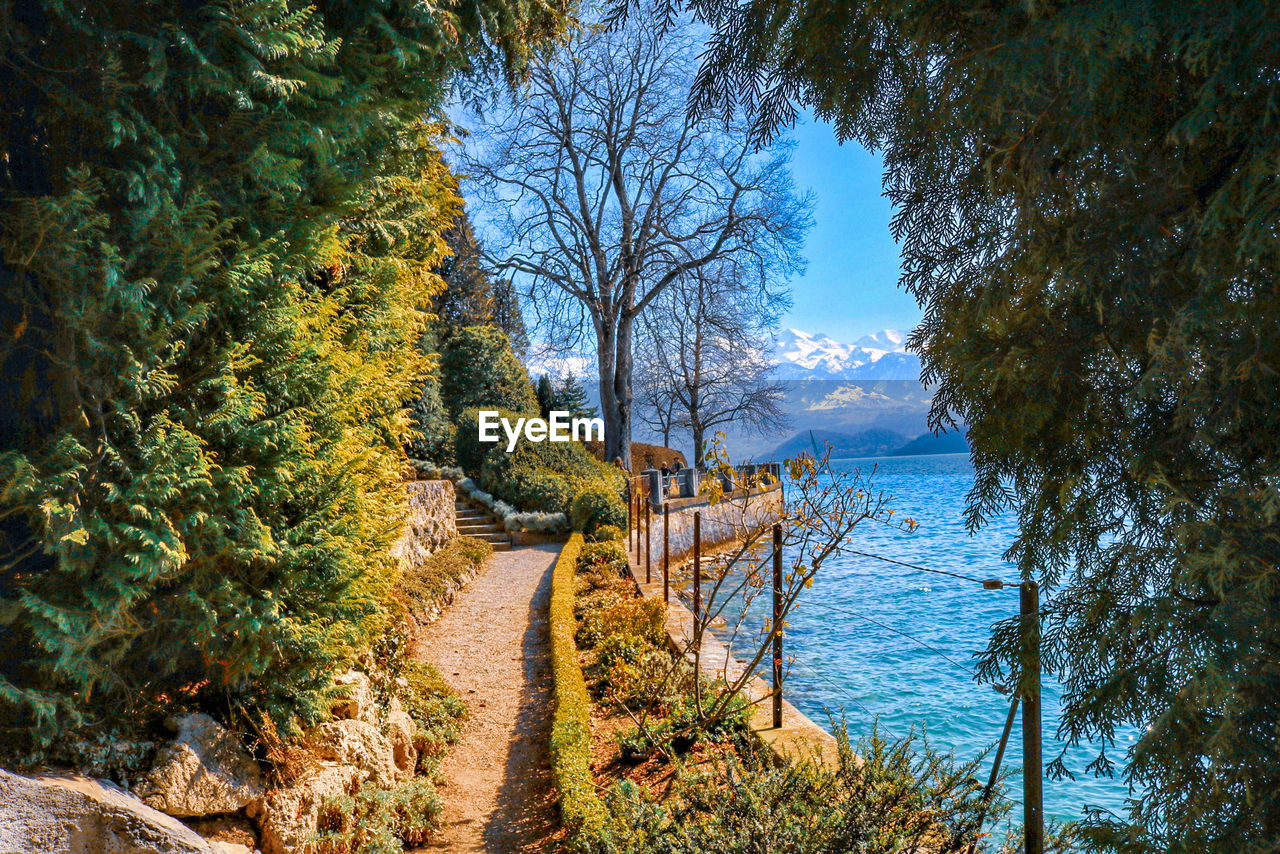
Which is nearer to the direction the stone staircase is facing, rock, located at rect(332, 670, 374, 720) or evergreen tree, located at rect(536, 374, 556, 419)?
the rock

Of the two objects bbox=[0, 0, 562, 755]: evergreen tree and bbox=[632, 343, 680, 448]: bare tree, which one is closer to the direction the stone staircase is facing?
the evergreen tree

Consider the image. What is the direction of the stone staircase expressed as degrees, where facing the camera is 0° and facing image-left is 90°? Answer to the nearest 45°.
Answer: approximately 315°

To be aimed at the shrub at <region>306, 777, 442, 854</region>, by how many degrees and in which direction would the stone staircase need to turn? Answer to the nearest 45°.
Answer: approximately 45° to its right

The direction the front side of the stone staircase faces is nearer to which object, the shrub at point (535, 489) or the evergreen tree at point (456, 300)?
the shrub

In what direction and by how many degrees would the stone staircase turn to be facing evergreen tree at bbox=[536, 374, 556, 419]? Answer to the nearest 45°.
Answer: approximately 135° to its left

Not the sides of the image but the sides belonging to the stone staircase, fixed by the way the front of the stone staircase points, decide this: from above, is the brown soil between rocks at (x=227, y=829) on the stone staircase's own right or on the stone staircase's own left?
on the stone staircase's own right
